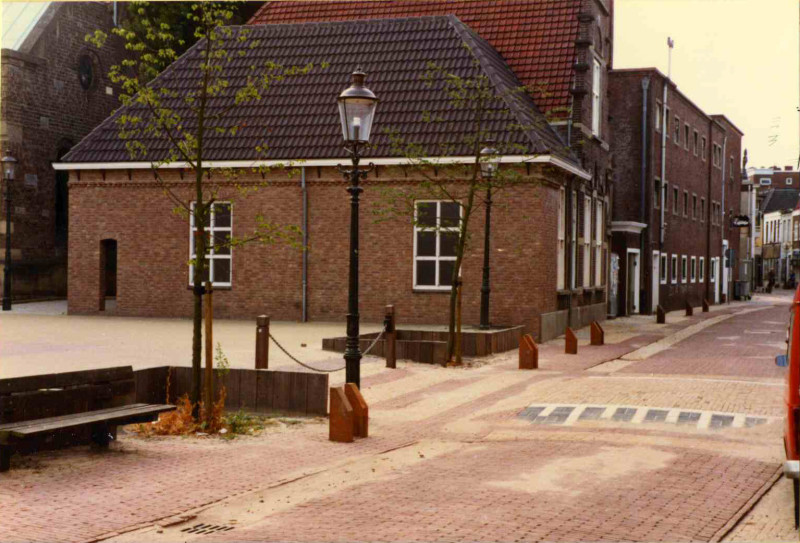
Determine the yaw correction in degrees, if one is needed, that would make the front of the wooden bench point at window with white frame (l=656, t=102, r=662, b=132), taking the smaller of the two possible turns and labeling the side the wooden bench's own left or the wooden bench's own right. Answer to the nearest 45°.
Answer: approximately 90° to the wooden bench's own left

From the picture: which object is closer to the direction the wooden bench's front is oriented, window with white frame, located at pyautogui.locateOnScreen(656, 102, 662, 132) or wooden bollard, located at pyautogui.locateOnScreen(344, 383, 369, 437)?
the wooden bollard

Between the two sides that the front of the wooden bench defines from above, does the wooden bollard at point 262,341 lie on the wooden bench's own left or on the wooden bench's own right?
on the wooden bench's own left

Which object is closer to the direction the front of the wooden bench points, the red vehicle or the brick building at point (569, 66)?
the red vehicle

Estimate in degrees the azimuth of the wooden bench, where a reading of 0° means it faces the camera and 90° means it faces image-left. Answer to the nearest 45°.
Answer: approximately 315°

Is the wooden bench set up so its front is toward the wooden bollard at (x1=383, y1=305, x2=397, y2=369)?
no

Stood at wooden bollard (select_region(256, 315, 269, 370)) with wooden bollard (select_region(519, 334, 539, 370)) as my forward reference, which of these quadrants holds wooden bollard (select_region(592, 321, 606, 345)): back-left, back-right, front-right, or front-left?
front-left

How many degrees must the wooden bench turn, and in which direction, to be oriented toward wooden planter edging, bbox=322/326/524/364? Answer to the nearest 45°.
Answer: approximately 90° to its left

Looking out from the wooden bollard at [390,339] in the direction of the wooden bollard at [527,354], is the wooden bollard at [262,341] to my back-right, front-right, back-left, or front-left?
back-right

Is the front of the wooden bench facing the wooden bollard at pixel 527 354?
no

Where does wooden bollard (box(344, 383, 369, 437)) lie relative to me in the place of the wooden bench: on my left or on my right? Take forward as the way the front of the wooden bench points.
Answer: on my left

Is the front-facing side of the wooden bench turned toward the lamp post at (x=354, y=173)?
no
